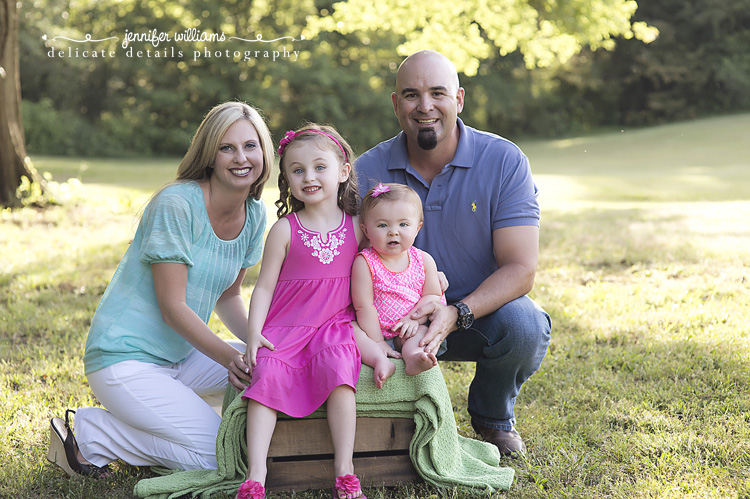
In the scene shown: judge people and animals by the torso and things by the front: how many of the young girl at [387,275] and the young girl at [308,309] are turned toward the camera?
2

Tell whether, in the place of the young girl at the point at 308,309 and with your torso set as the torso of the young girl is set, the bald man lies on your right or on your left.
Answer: on your left

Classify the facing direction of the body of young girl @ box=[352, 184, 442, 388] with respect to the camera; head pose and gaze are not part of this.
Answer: toward the camera

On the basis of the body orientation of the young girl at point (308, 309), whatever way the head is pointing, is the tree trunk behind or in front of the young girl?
behind

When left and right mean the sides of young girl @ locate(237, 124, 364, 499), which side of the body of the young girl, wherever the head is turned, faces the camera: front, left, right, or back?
front

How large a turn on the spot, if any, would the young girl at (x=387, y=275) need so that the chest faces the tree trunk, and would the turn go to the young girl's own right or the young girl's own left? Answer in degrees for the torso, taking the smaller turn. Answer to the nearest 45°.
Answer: approximately 135° to the young girl's own right
